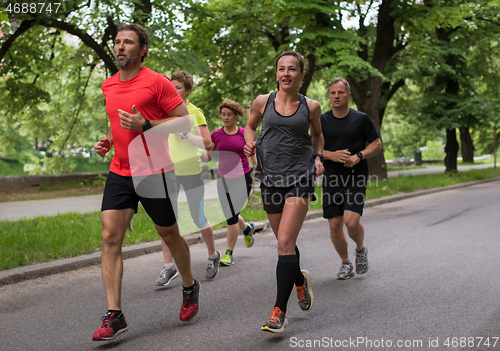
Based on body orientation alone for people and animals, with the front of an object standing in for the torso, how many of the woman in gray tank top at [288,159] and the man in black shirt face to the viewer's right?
0

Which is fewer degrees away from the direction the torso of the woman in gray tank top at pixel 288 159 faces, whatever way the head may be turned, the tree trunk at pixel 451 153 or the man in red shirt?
the man in red shirt

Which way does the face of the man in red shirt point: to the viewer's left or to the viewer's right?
to the viewer's left

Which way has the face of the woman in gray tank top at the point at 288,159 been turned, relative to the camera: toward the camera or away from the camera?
toward the camera

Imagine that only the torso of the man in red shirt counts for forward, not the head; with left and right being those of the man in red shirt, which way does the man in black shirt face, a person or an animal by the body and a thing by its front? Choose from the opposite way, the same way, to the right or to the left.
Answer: the same way

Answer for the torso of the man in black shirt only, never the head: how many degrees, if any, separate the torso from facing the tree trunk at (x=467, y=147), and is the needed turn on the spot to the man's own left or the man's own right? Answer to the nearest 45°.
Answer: approximately 135° to the man's own right

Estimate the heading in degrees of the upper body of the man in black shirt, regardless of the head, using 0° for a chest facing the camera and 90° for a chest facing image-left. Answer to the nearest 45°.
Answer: approximately 45°

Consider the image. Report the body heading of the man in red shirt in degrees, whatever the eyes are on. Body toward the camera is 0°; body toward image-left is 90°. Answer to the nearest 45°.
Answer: approximately 45°

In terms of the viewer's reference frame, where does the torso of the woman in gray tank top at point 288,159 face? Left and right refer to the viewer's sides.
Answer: facing the viewer

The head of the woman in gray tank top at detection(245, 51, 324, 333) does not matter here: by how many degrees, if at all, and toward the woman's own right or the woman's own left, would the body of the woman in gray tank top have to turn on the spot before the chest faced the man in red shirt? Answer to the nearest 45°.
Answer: approximately 90° to the woman's own right

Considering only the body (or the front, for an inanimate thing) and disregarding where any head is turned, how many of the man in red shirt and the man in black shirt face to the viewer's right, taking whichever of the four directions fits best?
0

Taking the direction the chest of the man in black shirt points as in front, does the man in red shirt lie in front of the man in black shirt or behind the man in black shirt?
in front

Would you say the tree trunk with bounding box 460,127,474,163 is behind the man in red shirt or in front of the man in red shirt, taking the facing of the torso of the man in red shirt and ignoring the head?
behind

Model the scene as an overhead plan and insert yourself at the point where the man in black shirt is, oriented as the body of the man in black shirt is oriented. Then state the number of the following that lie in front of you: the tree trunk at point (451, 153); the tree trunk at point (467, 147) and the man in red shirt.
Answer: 1

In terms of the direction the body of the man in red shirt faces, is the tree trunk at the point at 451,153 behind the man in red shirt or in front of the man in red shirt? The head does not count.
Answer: behind

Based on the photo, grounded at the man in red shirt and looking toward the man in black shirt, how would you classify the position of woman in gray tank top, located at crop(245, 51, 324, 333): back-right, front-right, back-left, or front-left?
front-right
